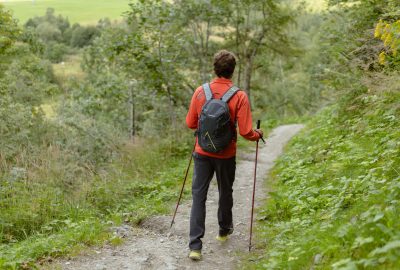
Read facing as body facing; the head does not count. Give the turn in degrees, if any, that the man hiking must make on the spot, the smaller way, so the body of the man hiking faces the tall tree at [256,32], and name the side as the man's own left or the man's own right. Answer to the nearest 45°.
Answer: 0° — they already face it

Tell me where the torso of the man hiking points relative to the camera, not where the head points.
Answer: away from the camera

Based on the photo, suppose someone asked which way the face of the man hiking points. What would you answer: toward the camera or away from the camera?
away from the camera
